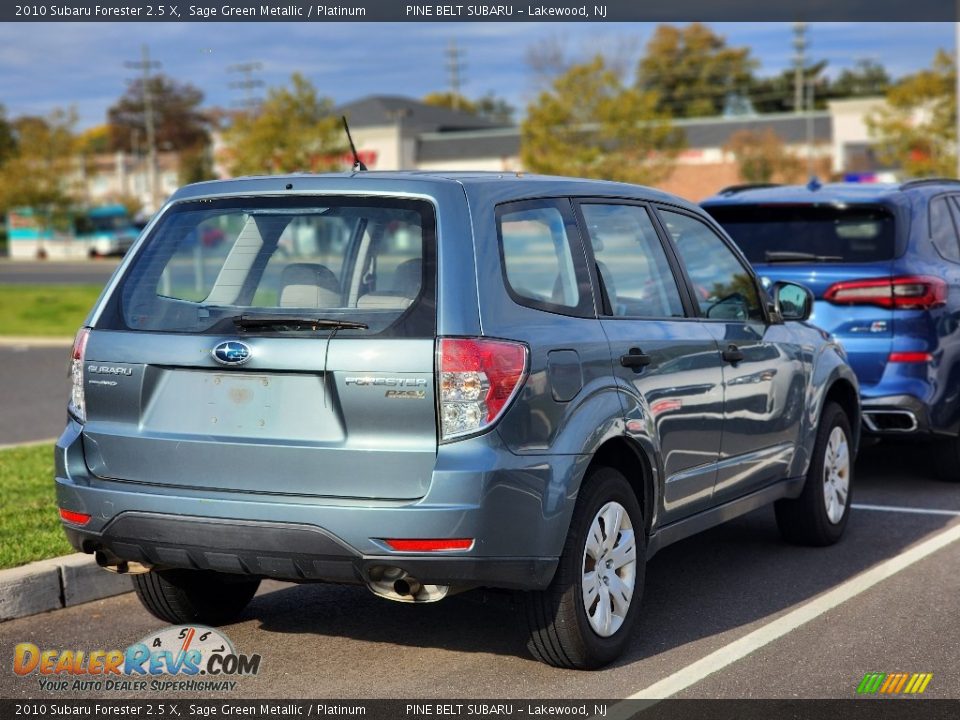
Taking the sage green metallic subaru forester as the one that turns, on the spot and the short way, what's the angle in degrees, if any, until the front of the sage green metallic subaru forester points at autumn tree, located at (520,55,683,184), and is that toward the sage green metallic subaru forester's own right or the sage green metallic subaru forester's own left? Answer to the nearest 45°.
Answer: approximately 45° to the sage green metallic subaru forester's own left

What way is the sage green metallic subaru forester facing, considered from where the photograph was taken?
facing away from the viewer and to the right of the viewer

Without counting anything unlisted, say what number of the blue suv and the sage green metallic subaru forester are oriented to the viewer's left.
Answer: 0

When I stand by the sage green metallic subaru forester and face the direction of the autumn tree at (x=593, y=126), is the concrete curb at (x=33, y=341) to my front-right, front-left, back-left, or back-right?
front-left

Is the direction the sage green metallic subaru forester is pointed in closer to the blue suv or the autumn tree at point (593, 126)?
the blue suv

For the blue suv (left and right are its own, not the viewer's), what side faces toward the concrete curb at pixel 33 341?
left

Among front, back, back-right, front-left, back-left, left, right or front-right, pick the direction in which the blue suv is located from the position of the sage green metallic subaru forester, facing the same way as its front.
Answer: front

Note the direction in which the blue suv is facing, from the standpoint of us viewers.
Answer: facing away from the viewer and to the right of the viewer

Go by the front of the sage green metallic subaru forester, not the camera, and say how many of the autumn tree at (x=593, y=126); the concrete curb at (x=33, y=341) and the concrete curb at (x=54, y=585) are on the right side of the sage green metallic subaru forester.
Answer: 0

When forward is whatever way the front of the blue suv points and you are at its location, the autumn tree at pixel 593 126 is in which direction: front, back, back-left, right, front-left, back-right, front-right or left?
front-left

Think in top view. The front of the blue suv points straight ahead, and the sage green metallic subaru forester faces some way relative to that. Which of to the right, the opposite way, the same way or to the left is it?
the same way

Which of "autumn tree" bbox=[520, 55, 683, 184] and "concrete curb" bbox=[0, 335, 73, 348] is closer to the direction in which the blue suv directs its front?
the autumn tree

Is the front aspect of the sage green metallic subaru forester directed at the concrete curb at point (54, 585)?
no
